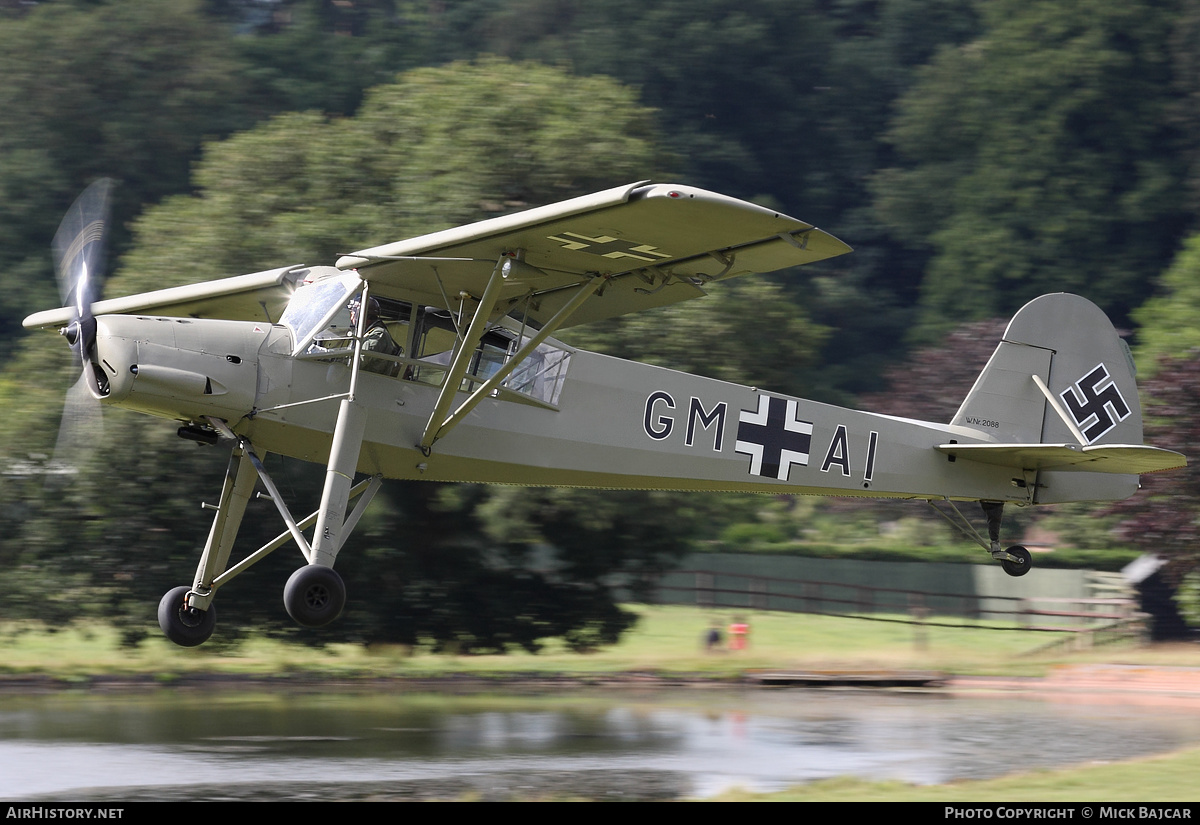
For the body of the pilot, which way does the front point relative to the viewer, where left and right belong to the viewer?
facing to the left of the viewer

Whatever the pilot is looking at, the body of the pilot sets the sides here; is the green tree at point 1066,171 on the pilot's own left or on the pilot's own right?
on the pilot's own right

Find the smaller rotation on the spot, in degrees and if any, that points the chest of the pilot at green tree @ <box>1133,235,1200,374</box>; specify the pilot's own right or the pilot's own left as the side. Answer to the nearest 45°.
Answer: approximately 135° to the pilot's own right
